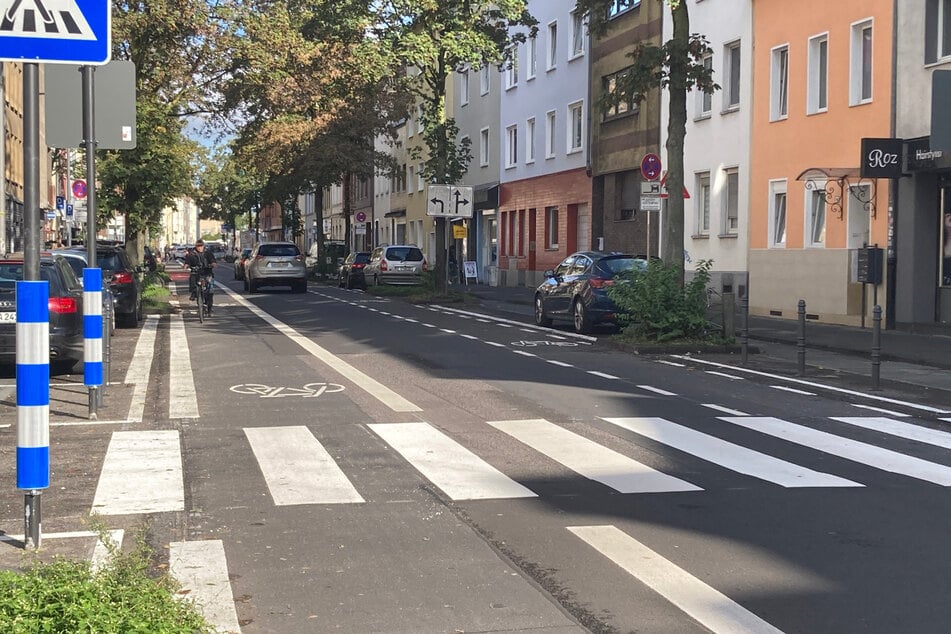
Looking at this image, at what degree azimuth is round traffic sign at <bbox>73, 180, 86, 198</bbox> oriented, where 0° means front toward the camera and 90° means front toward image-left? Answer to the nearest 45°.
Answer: approximately 0°

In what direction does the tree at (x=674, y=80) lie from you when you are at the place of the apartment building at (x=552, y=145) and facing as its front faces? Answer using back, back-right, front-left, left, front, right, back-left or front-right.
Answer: front-left

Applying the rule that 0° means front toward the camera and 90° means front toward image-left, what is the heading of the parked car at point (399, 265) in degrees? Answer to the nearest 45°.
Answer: approximately 135°

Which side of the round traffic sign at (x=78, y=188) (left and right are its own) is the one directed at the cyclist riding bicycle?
front

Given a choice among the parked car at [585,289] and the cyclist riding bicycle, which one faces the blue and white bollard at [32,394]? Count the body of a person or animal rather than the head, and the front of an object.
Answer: the cyclist riding bicycle

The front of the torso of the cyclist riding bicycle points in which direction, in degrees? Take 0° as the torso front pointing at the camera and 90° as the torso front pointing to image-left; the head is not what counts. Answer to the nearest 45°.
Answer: approximately 0°

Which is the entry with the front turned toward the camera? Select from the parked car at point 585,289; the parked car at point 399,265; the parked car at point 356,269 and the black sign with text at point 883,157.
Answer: the black sign with text

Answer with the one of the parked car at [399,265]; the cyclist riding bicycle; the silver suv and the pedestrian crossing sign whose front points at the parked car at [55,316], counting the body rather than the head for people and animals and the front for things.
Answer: the cyclist riding bicycle

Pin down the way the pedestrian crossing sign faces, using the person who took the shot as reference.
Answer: facing the viewer

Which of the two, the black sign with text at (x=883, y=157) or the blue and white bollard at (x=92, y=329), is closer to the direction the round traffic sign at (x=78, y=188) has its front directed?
the blue and white bollard

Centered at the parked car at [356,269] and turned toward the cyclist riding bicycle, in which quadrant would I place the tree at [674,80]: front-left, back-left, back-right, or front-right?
front-left

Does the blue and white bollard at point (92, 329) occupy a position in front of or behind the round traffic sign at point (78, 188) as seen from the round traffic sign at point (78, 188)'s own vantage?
in front

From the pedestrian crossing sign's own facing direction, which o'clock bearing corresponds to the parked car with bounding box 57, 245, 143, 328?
The parked car is roughly at 6 o'clock from the pedestrian crossing sign.
